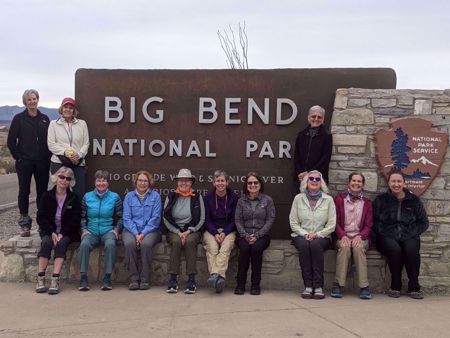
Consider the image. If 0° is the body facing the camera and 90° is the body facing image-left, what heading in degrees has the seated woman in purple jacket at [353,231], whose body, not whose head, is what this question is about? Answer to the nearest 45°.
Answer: approximately 0°

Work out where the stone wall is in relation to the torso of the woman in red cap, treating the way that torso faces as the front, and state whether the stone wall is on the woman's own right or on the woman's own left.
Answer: on the woman's own left

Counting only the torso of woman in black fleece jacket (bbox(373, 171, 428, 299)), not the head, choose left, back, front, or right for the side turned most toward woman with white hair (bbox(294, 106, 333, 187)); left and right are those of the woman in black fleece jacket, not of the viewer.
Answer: right

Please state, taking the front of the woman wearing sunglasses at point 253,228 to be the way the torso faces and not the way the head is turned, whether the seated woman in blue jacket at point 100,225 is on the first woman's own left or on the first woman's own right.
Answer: on the first woman's own right
